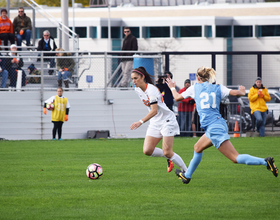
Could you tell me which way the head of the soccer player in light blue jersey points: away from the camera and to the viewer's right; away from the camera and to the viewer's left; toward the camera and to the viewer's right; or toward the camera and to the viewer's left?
away from the camera and to the viewer's left

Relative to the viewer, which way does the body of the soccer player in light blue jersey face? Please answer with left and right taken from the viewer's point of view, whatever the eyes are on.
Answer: facing away from the viewer and to the left of the viewer

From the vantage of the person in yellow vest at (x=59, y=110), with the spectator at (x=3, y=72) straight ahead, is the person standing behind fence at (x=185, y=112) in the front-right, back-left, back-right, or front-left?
back-right

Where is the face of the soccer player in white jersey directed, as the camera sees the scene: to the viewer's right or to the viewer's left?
to the viewer's left

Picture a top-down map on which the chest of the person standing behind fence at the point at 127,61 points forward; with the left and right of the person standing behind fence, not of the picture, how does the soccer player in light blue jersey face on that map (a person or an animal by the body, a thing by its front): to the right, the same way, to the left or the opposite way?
to the right

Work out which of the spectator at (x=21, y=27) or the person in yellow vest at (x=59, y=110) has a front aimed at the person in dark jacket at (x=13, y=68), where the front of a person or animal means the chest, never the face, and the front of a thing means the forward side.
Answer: the spectator

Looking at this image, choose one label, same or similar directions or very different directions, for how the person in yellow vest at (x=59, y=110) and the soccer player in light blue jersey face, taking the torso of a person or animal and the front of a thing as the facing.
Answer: very different directions

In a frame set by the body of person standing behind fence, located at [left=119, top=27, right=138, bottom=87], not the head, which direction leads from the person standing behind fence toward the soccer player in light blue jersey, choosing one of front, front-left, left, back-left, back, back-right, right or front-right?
front-left
